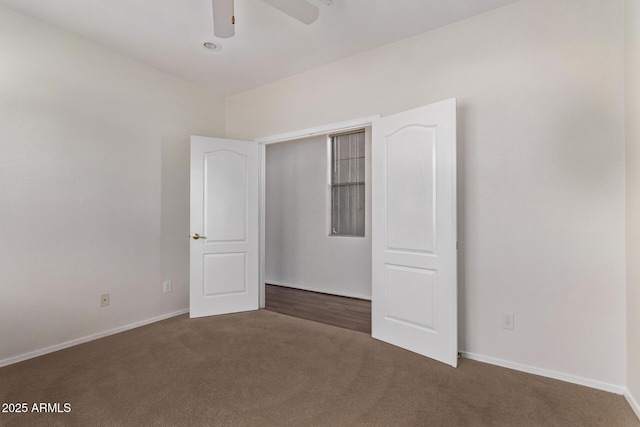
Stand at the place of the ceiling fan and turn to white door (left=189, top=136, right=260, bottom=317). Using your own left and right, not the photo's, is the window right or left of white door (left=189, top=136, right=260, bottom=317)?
right

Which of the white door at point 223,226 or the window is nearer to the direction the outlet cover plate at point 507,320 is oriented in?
the white door

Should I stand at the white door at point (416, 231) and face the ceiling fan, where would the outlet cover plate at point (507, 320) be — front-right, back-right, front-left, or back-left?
back-left

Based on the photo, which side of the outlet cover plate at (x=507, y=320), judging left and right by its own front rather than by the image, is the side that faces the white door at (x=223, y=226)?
right

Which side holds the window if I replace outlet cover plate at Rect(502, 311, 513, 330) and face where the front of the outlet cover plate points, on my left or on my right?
on my right

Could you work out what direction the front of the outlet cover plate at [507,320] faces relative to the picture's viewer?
facing the viewer
